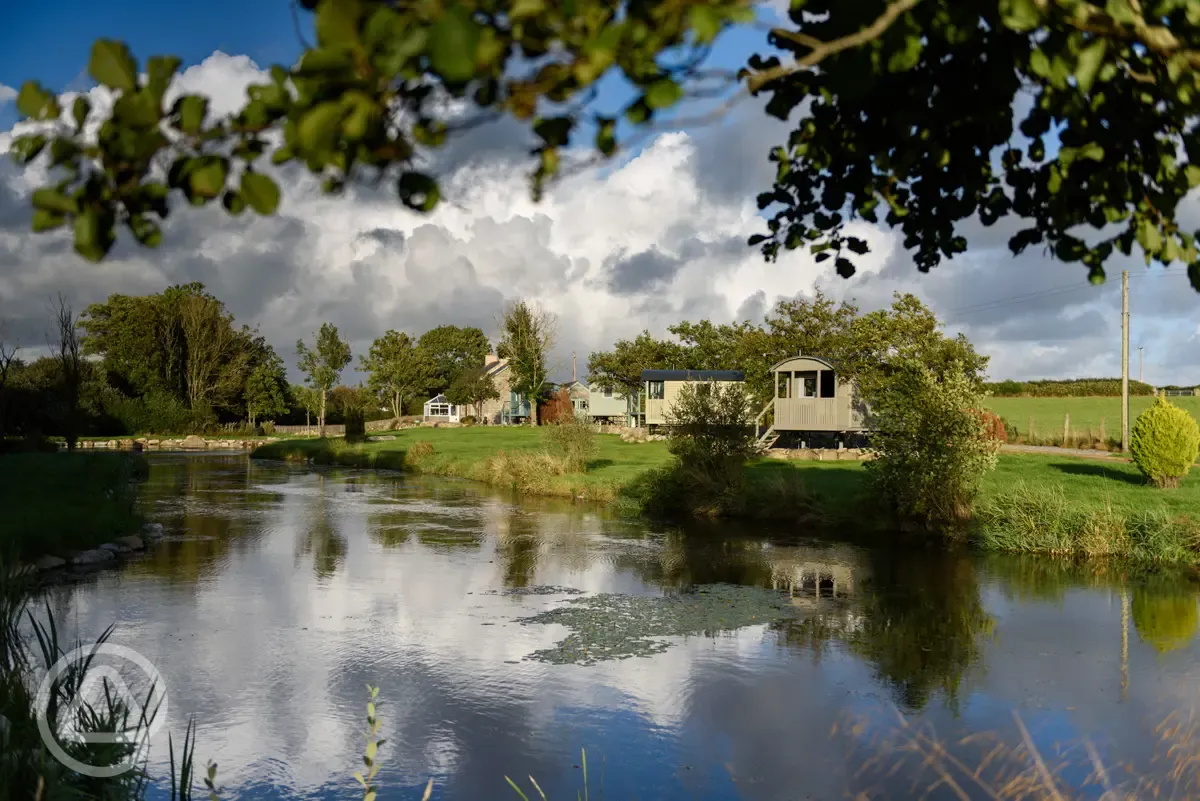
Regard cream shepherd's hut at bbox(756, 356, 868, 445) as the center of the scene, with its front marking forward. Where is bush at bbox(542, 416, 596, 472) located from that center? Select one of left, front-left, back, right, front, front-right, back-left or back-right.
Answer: front-right

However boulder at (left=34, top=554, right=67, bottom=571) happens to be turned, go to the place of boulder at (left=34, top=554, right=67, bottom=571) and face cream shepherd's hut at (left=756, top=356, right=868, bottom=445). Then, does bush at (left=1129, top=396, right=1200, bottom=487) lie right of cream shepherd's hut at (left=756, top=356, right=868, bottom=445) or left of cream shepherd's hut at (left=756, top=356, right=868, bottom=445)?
right

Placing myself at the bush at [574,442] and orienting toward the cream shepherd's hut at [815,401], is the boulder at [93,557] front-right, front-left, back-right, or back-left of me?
back-right
